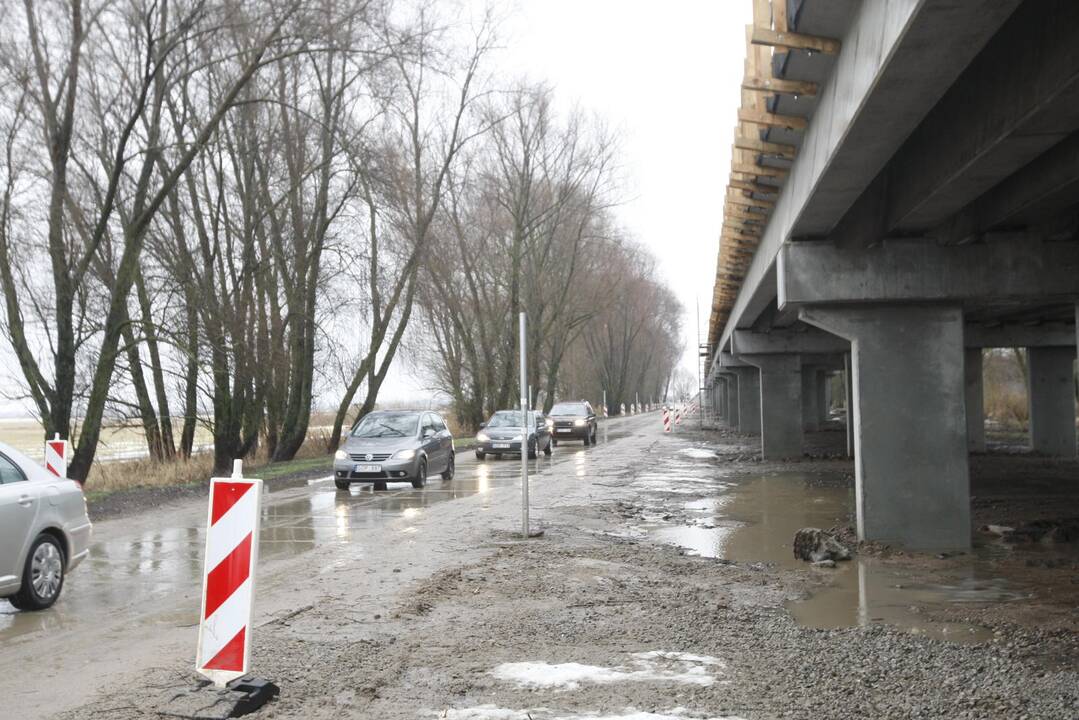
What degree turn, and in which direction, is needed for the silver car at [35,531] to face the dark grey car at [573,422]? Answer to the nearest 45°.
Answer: approximately 180°

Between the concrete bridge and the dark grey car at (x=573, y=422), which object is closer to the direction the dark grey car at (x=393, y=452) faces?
the concrete bridge

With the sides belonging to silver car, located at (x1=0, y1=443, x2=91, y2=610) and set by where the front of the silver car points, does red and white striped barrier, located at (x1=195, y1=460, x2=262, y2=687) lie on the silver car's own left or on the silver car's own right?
on the silver car's own left

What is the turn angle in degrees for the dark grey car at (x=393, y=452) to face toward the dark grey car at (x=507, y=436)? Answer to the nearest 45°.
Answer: approximately 135° to its right

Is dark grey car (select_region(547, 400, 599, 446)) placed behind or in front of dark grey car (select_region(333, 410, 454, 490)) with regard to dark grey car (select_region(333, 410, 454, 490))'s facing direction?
behind

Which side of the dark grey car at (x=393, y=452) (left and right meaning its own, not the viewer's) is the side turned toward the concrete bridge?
left

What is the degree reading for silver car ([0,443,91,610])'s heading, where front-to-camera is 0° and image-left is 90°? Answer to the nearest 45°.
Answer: approximately 45°

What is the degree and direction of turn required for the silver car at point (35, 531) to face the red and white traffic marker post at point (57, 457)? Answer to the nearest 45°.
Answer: approximately 135° to its right

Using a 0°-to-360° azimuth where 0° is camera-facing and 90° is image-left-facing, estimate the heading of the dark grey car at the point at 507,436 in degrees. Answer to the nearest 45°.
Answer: approximately 45°
